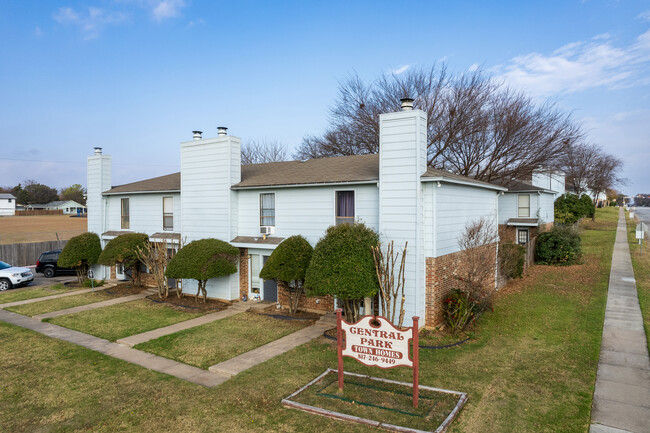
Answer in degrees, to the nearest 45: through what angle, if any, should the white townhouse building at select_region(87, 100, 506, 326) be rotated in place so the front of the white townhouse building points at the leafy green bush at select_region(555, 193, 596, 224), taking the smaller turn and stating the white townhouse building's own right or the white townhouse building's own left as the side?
approximately 180°

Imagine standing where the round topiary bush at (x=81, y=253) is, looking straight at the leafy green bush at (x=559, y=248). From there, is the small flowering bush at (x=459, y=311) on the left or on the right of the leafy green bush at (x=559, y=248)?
right

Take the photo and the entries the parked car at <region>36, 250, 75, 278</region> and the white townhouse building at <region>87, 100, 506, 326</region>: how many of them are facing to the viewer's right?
1

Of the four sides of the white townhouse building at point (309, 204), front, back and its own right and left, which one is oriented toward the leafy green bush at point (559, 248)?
back

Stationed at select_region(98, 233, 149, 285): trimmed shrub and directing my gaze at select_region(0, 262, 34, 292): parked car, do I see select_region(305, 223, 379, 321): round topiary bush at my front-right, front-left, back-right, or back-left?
back-left

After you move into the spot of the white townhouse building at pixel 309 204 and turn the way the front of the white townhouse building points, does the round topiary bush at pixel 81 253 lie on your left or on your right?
on your right

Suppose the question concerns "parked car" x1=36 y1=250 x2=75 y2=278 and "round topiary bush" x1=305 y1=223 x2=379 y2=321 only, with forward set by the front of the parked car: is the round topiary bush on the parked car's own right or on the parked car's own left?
on the parked car's own right

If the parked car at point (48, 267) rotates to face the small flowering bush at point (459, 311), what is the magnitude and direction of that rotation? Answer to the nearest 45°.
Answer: approximately 45° to its right

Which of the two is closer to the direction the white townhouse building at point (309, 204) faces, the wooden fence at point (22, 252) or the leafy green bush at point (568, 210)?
the wooden fence

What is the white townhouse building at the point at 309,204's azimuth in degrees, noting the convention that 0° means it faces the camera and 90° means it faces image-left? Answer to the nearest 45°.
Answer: approximately 45°

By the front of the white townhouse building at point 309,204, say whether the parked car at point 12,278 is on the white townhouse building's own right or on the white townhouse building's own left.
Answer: on the white townhouse building's own right
